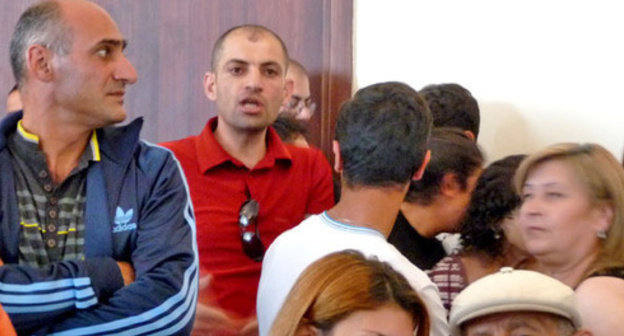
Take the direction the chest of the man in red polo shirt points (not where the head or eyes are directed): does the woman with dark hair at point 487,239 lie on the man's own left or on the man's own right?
on the man's own left

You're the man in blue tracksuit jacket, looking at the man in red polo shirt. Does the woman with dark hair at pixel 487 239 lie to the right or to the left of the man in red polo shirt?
right

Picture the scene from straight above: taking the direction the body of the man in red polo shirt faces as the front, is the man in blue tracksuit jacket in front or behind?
in front

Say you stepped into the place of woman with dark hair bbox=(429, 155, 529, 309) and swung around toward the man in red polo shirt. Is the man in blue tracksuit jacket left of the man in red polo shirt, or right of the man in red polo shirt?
left

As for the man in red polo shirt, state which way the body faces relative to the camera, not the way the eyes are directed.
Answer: toward the camera

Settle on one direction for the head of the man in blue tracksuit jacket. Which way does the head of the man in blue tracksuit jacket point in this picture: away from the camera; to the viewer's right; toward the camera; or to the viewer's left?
to the viewer's right

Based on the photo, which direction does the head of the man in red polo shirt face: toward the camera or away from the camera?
toward the camera
